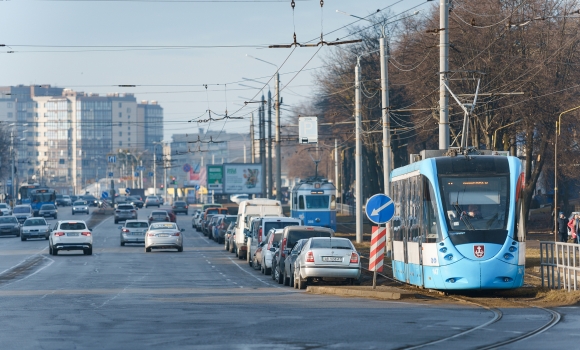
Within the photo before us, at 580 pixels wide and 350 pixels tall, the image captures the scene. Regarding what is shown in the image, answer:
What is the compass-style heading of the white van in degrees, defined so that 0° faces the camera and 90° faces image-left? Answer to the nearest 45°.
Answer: approximately 180°

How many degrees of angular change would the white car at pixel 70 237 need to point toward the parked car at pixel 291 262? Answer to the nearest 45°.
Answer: approximately 180°

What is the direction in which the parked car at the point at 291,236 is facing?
away from the camera

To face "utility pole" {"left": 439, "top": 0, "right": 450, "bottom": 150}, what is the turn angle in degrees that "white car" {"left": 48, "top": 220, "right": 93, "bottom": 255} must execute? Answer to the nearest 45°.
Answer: approximately 135° to its right

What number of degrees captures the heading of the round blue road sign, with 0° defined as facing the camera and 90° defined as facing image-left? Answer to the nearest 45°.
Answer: approximately 0°

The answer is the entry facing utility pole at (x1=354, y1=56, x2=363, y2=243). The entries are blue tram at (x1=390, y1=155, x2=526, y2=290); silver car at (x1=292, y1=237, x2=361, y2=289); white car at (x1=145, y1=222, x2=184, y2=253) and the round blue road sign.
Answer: the silver car

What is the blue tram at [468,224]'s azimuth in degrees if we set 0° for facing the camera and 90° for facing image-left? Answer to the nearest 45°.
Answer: approximately 0°

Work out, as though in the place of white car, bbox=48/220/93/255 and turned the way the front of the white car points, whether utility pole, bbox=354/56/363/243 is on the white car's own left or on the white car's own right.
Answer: on the white car's own right

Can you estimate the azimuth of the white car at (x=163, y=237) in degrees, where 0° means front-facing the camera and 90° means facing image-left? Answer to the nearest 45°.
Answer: approximately 180°

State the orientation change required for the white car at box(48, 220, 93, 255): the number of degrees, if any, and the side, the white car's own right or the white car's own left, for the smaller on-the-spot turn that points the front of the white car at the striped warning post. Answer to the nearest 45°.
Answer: approximately 180°

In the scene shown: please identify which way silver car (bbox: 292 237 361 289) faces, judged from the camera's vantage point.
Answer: facing away from the viewer
